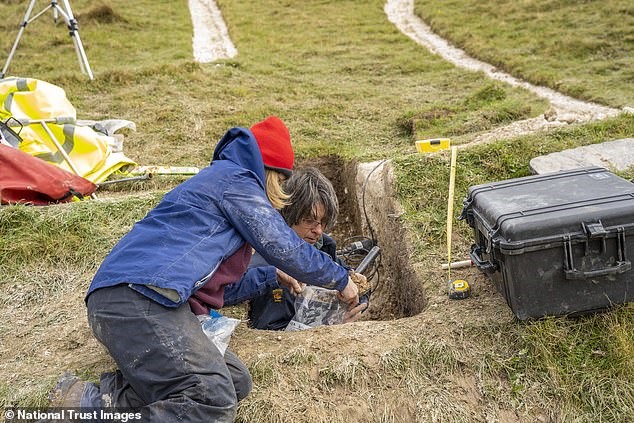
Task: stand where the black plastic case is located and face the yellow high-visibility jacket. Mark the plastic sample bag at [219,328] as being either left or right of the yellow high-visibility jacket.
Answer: left

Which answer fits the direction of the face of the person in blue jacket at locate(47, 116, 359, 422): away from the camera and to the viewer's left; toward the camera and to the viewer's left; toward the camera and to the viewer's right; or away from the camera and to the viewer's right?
away from the camera and to the viewer's right

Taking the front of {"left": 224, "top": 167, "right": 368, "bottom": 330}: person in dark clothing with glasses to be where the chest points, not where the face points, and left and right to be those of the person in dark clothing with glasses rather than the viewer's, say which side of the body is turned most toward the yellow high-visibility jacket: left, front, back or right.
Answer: back

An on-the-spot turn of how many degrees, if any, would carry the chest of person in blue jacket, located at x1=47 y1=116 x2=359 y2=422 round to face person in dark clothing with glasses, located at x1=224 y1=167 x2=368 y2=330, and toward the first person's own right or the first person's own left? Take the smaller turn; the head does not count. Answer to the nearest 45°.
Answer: approximately 45° to the first person's own left

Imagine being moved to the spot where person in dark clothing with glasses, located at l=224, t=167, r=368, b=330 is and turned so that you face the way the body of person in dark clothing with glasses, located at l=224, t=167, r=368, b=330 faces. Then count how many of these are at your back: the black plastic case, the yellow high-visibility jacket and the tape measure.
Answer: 1

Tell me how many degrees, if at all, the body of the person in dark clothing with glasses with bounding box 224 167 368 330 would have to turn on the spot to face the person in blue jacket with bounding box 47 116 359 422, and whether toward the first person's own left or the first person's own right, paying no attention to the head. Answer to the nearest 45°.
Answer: approximately 90° to the first person's own right

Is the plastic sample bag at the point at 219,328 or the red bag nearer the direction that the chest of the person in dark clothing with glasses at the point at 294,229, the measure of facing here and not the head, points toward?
the plastic sample bag

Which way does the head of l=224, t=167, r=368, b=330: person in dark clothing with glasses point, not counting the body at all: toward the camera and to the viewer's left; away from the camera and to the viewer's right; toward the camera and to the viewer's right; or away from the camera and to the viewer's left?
toward the camera and to the viewer's right

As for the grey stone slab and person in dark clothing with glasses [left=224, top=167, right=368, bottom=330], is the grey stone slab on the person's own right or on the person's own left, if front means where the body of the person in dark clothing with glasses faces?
on the person's own left

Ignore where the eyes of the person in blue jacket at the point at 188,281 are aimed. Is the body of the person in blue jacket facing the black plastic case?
yes

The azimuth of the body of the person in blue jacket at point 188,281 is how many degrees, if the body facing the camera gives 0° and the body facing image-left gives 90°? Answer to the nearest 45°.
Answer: approximately 270°
